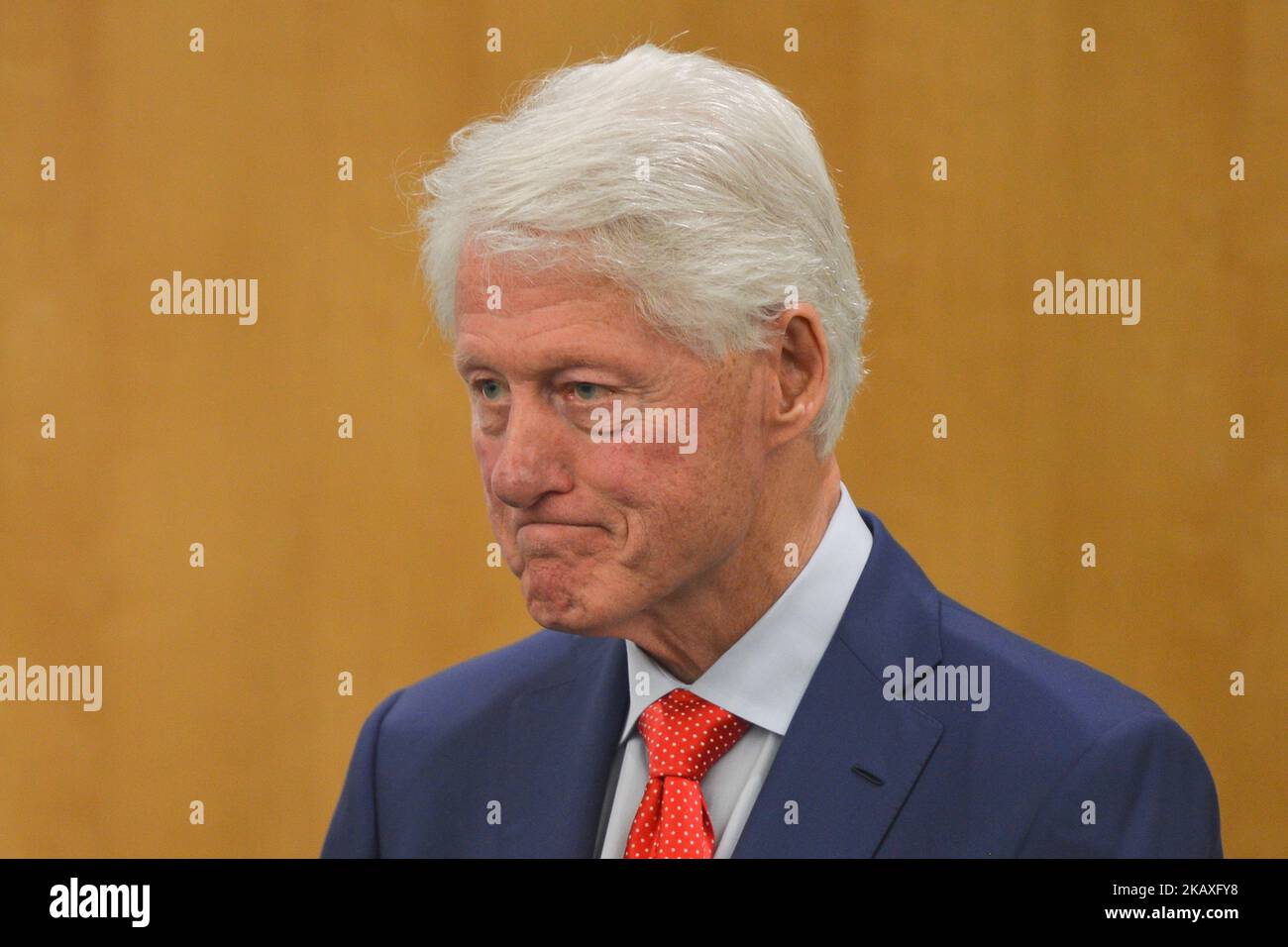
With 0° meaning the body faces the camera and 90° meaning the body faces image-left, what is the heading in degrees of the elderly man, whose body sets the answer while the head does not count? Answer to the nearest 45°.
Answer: approximately 45°
